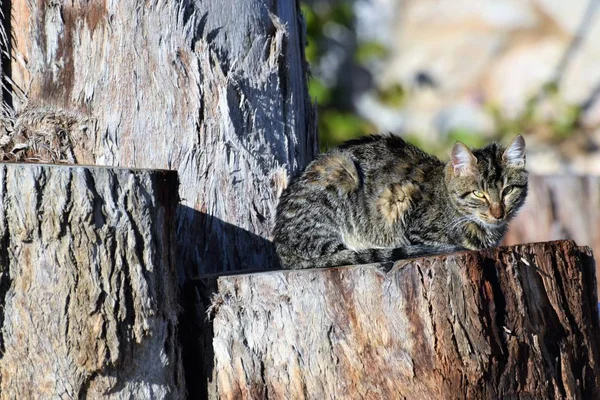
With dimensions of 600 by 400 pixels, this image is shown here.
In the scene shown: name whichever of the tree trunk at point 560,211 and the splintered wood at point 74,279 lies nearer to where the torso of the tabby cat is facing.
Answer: the tree trunk

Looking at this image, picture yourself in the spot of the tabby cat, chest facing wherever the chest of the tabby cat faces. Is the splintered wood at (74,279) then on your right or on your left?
on your right

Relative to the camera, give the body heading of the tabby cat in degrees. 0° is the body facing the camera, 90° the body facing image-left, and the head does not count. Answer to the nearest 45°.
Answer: approximately 270°
